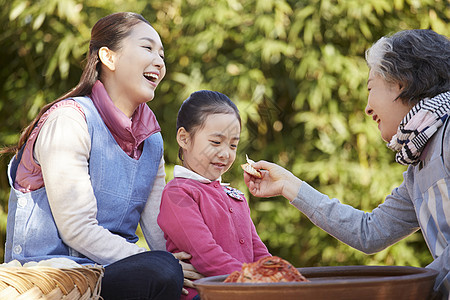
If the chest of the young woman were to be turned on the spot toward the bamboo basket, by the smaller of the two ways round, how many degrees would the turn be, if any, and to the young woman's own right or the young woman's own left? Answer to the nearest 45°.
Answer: approximately 45° to the young woman's own right

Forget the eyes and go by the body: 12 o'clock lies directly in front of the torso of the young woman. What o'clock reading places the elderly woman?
The elderly woman is roughly at 11 o'clock from the young woman.

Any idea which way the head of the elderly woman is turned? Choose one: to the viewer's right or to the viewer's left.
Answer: to the viewer's left

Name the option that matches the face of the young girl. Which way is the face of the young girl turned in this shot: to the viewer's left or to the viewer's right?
to the viewer's right

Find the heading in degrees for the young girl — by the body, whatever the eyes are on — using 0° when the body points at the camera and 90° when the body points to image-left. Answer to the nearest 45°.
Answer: approximately 315°

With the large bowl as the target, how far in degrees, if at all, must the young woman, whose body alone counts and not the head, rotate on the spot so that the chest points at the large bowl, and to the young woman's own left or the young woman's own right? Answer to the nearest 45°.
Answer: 0° — they already face it

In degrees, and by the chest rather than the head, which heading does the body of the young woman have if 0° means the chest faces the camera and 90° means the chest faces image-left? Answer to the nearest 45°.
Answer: approximately 315°
